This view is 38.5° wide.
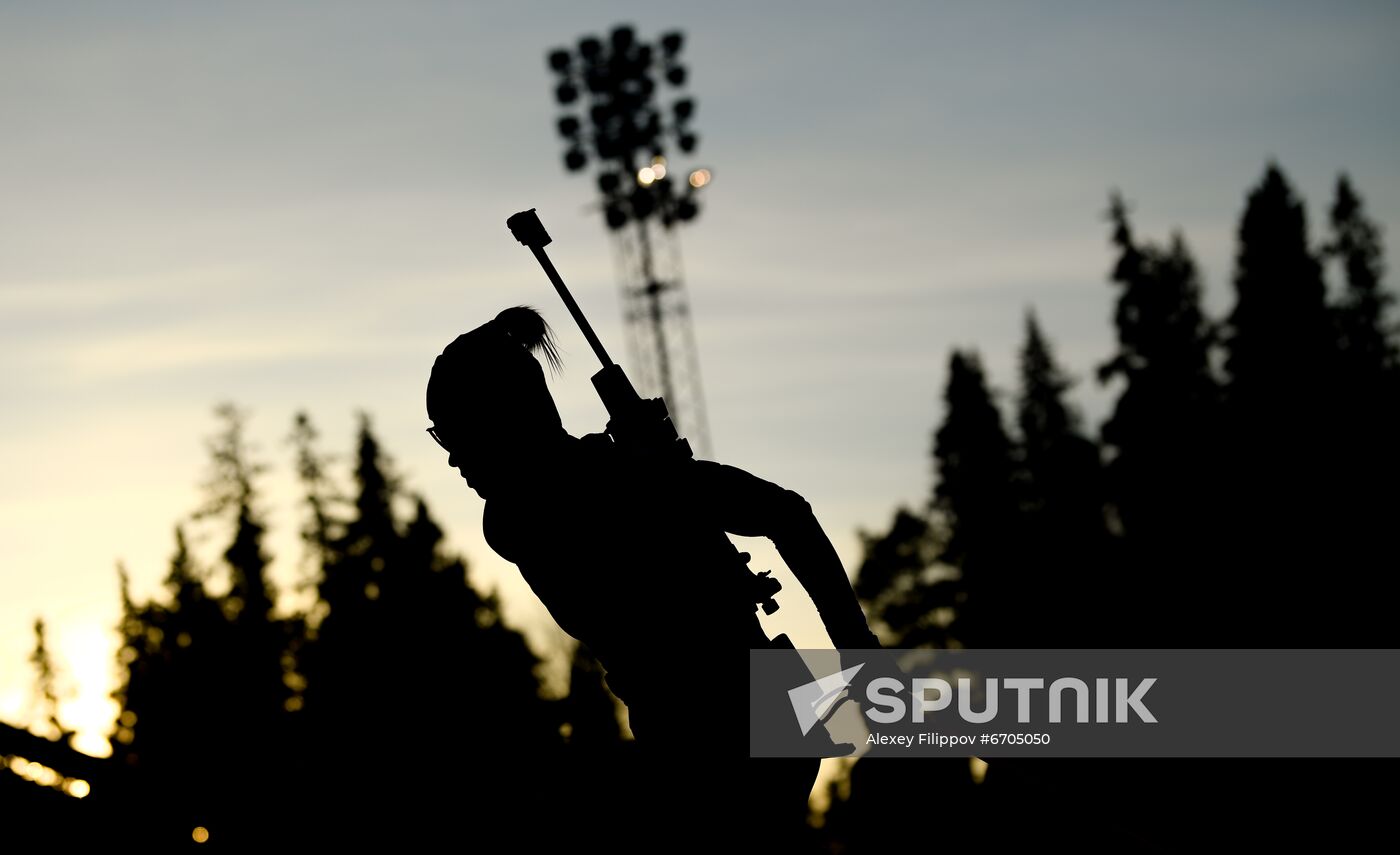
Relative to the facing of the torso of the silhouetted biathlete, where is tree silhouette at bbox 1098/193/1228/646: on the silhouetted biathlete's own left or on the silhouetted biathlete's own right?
on the silhouetted biathlete's own right

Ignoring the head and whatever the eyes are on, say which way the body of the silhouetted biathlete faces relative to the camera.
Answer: to the viewer's left
